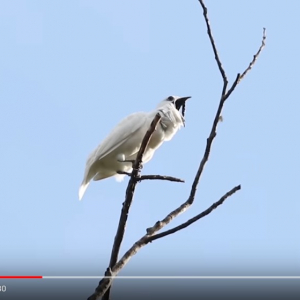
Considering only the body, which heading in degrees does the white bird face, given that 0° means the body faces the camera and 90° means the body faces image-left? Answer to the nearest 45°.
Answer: approximately 270°
